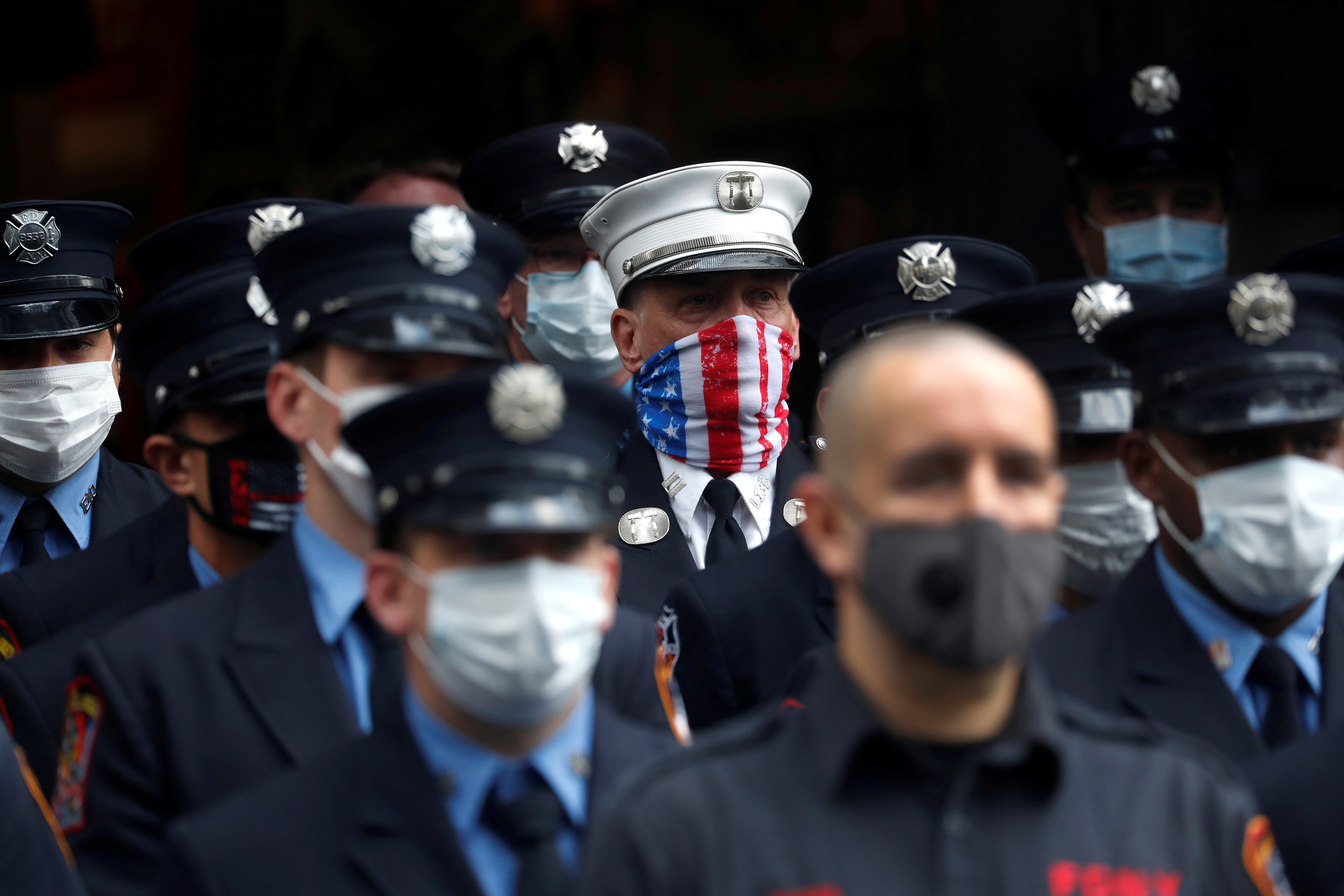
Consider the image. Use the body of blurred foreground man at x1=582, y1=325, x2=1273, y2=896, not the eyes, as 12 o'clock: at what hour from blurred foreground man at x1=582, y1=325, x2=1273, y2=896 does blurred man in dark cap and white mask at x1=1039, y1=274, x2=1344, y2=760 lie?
blurred man in dark cap and white mask at x1=1039, y1=274, x2=1344, y2=760 is roughly at 7 o'clock from blurred foreground man at x1=582, y1=325, x2=1273, y2=896.

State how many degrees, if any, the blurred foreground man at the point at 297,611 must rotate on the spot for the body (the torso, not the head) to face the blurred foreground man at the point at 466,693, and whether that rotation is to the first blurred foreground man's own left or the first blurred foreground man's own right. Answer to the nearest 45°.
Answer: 0° — they already face them

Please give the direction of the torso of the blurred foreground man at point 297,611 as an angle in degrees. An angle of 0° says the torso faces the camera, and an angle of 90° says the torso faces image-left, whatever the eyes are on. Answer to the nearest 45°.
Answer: approximately 315°

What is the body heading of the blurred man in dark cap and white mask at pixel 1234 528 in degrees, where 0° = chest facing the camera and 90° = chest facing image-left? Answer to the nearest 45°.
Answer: approximately 315°

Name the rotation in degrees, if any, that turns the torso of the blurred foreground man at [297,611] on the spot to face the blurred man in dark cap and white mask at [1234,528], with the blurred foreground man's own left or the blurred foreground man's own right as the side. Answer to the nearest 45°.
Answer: approximately 45° to the blurred foreground man's own left

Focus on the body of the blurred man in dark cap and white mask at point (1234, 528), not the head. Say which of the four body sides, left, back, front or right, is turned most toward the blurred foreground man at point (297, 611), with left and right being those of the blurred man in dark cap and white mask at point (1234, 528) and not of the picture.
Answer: right

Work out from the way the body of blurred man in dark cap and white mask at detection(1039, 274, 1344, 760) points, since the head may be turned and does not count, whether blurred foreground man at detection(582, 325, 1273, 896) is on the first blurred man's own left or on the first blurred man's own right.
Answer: on the first blurred man's own right
